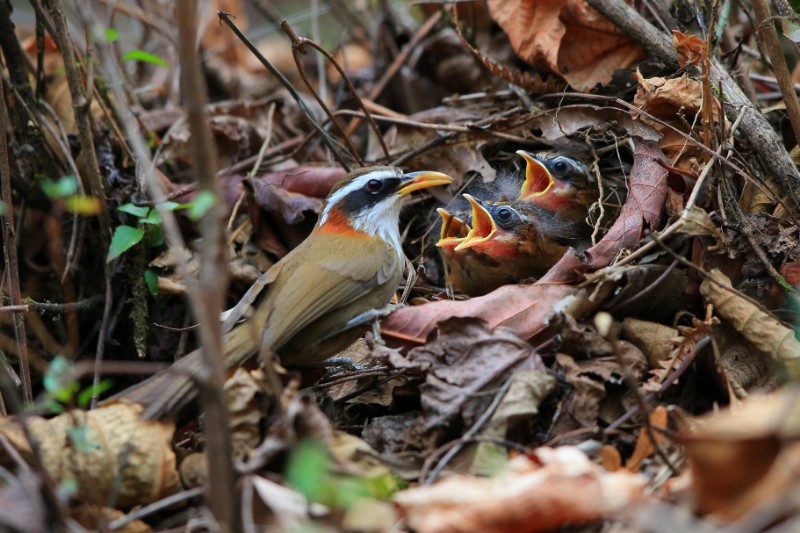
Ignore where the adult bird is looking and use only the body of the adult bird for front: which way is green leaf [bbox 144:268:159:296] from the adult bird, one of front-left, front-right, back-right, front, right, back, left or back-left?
back-left

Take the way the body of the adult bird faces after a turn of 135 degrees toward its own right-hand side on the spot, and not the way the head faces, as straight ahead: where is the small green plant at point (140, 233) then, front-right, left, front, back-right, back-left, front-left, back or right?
right

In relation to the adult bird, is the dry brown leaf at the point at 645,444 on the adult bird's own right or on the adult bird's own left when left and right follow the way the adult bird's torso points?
on the adult bird's own right

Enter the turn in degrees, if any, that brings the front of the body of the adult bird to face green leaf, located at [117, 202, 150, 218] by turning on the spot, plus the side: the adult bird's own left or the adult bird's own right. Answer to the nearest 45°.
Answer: approximately 135° to the adult bird's own left

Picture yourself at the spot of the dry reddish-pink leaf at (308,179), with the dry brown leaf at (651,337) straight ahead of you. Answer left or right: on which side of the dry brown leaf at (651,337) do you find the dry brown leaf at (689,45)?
left

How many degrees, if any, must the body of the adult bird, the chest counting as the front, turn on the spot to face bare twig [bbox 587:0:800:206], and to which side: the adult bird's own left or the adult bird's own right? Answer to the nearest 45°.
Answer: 0° — it already faces it

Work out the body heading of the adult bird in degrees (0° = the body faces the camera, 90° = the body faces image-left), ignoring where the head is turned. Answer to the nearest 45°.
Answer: approximately 270°

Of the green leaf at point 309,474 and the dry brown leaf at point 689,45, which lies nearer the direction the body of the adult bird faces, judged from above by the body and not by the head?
the dry brown leaf

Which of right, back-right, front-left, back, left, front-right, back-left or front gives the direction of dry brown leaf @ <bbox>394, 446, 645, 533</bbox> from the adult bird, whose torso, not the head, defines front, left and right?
right

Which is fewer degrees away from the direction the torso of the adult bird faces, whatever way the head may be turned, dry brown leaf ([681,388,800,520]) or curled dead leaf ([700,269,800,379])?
the curled dead leaf

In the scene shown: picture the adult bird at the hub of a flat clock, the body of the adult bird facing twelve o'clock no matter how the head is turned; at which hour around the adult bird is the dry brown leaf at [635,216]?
The dry brown leaf is roughly at 12 o'clock from the adult bird.

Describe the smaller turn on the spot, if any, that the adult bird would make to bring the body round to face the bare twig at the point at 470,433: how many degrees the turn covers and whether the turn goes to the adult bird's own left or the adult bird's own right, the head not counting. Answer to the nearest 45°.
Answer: approximately 90° to the adult bird's own right

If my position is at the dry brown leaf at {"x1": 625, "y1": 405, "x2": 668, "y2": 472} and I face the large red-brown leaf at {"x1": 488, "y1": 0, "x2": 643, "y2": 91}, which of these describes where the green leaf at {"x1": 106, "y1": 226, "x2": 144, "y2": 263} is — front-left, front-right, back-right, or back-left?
front-left

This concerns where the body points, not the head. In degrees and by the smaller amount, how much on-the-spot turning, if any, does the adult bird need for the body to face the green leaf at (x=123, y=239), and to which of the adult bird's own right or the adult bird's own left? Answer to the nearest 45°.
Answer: approximately 135° to the adult bird's own left

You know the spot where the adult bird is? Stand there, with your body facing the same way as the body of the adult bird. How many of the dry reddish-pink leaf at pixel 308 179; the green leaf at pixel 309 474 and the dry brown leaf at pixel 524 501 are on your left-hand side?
1

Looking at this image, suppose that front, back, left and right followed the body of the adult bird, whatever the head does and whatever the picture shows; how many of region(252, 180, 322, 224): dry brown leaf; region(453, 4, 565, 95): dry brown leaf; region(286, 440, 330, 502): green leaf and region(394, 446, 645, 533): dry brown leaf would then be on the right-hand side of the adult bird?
2
